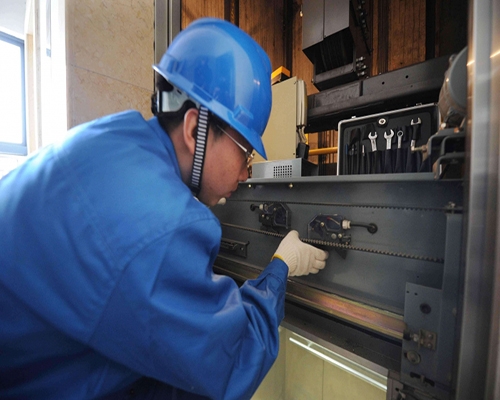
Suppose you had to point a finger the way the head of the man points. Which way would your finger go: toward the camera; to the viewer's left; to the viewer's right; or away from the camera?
to the viewer's right

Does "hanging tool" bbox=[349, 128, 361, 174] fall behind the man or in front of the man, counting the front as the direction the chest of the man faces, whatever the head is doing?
in front

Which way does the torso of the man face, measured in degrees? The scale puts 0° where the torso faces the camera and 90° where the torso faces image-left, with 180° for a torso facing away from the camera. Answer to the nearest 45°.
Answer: approximately 225°
